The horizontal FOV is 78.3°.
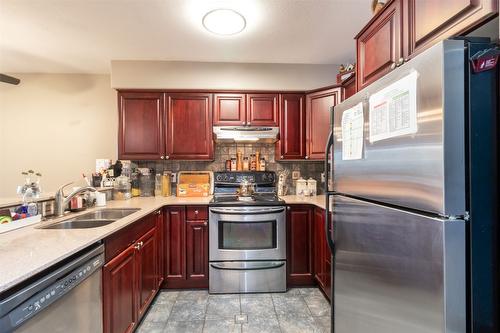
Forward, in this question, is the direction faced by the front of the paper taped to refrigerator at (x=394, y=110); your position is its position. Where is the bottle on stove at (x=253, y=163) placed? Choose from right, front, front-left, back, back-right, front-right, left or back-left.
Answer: right

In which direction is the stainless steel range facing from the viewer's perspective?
toward the camera

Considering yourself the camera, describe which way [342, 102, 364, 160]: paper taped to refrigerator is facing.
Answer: facing the viewer and to the left of the viewer

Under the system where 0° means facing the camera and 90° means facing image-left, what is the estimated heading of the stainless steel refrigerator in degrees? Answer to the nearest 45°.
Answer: approximately 45°

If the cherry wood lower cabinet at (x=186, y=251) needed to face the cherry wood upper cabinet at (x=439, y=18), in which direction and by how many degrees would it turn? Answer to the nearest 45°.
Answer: approximately 45° to its left

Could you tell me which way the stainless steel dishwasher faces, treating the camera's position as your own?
facing the viewer and to the right of the viewer

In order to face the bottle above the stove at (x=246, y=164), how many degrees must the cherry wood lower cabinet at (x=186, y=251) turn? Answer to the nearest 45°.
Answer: approximately 135° to its left

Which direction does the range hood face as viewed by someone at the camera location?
facing the viewer

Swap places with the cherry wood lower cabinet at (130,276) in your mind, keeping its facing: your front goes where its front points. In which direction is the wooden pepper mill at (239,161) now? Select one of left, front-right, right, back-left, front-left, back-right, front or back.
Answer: left

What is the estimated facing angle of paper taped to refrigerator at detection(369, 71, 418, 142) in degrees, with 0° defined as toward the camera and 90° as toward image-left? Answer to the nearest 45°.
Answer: approximately 45°
